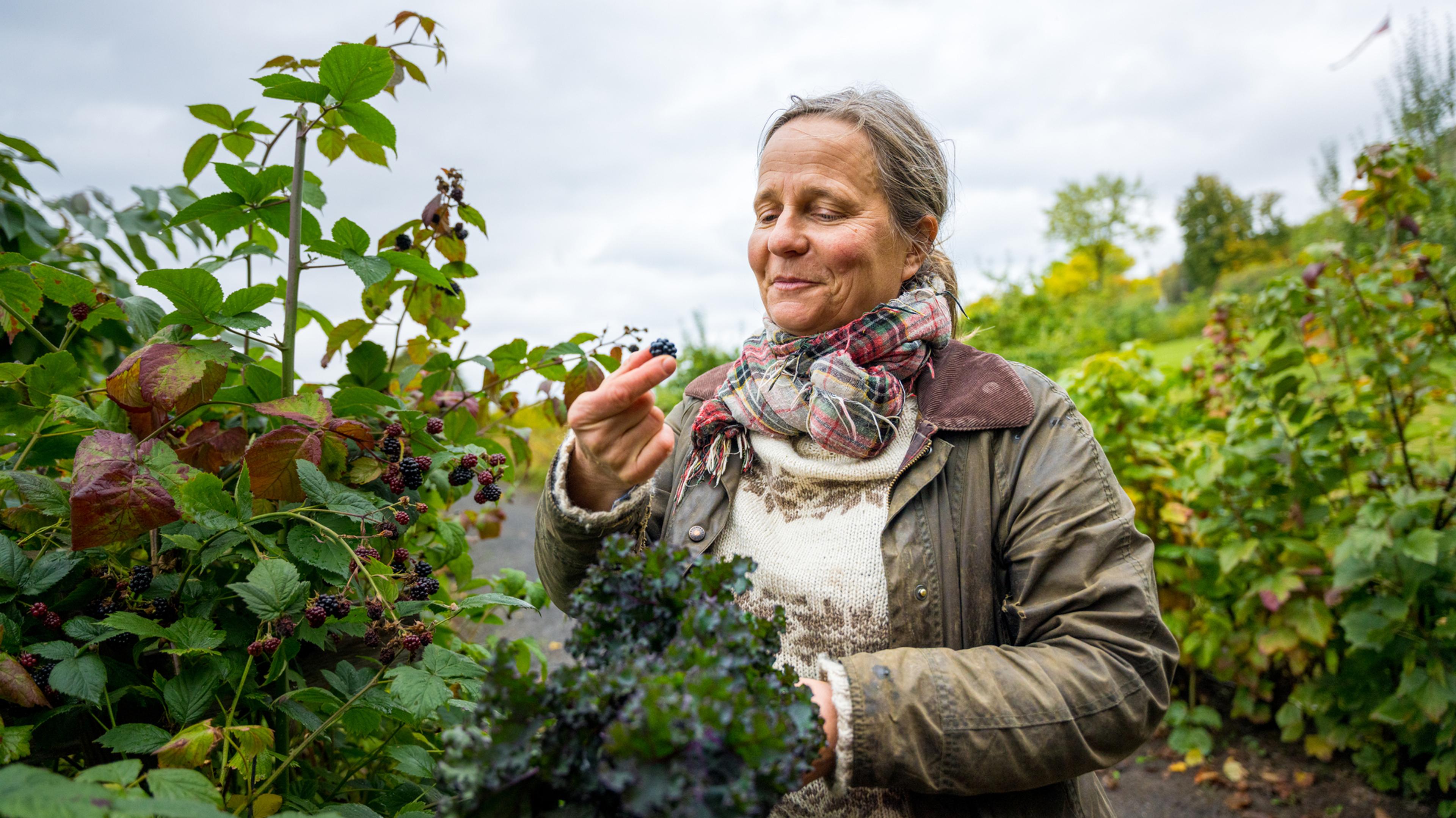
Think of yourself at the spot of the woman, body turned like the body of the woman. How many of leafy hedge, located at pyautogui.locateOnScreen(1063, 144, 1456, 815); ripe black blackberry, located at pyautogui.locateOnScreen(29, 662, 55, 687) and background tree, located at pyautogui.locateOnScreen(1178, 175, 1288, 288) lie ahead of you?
1

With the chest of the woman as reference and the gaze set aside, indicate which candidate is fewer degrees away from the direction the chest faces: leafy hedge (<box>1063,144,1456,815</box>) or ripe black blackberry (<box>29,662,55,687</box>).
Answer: the ripe black blackberry

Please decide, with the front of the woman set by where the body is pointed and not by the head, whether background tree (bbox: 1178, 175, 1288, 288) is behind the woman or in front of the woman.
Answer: behind

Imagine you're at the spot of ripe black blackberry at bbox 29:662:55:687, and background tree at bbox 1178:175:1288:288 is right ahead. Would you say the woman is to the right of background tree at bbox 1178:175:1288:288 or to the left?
right

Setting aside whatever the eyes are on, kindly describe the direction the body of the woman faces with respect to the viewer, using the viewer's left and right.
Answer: facing the viewer and to the left of the viewer

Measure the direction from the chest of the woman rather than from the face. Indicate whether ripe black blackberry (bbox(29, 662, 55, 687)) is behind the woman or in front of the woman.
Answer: in front

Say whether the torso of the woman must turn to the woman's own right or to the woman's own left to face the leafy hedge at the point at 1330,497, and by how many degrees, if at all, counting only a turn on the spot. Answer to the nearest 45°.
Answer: approximately 180°
